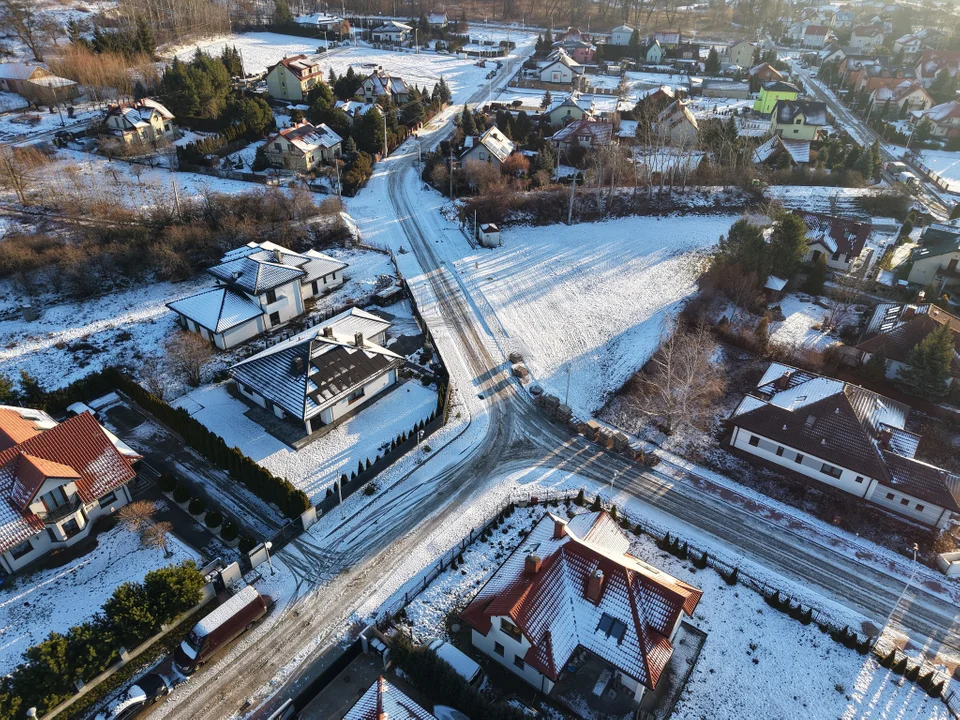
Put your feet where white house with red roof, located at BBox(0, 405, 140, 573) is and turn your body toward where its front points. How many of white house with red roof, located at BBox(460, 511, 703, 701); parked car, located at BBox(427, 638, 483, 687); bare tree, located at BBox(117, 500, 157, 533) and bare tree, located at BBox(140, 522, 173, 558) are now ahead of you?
4

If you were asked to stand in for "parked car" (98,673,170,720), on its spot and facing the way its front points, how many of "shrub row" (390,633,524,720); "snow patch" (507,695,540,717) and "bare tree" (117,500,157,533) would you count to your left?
2

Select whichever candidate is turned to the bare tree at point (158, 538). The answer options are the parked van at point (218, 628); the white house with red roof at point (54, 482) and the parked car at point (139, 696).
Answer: the white house with red roof

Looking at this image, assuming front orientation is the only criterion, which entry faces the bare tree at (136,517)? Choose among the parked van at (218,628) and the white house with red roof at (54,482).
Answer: the white house with red roof

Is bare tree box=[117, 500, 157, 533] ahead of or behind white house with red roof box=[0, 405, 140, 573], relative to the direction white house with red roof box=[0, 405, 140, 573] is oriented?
ahead

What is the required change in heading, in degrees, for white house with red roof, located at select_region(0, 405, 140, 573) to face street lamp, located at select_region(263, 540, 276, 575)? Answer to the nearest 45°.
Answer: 0° — it already faces it

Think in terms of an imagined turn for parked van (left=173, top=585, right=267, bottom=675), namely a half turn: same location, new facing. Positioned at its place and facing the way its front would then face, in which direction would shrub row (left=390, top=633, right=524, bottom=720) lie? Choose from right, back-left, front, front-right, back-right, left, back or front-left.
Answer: right

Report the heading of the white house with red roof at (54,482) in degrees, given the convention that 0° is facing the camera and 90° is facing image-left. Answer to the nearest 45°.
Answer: approximately 315°

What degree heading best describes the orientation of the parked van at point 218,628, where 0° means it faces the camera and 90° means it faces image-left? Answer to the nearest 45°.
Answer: approximately 45°

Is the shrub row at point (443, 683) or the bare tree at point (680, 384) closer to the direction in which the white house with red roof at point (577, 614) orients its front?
the shrub row

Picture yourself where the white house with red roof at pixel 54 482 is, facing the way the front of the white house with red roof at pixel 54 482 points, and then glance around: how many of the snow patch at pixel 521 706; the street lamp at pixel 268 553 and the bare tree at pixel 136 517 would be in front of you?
3
